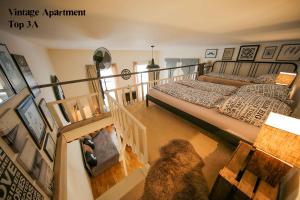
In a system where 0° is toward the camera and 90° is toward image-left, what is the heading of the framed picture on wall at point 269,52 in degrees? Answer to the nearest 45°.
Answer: approximately 45°

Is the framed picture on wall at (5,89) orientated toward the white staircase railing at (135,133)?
yes

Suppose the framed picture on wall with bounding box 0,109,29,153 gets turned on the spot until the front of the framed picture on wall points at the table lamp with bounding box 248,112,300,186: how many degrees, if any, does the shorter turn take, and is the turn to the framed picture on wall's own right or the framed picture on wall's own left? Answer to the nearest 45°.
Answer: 0° — it already faces it

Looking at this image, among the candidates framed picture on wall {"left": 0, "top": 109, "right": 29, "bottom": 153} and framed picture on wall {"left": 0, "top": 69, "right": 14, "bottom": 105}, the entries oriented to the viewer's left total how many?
0

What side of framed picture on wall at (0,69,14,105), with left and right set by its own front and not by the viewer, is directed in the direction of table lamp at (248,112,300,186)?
front

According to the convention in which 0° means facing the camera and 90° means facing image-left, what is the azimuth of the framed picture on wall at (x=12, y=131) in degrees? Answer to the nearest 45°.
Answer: approximately 315°

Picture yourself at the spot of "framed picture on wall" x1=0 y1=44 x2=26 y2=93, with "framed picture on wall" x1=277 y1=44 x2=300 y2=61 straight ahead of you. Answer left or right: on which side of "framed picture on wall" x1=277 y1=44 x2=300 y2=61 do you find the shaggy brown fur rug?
right
